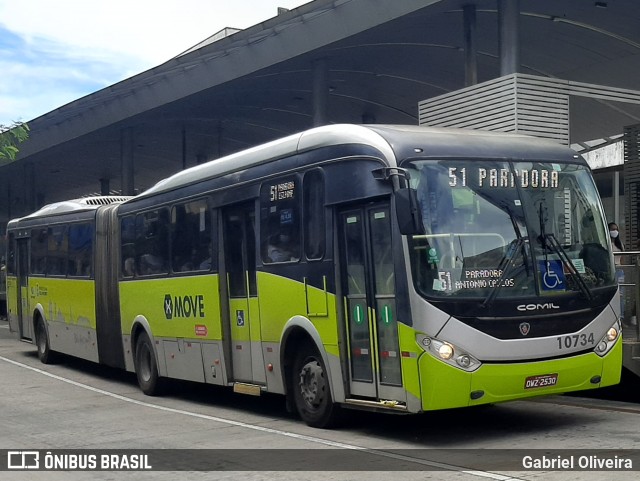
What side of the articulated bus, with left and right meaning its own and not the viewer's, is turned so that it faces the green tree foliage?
back

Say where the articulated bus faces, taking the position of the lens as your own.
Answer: facing the viewer and to the right of the viewer
